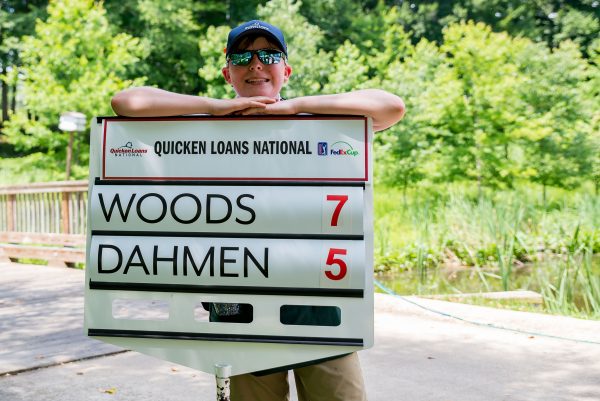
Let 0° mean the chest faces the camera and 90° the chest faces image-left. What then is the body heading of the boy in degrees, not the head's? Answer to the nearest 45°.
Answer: approximately 0°

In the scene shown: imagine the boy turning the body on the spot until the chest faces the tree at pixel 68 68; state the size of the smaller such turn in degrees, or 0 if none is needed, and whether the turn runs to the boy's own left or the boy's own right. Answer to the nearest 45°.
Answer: approximately 180°

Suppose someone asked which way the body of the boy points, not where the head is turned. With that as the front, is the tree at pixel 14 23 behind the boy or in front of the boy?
behind

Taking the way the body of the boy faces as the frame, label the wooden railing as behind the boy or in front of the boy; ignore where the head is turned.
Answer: behind

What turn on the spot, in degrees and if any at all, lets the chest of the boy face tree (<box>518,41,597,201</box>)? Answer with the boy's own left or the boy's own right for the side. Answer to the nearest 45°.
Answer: approximately 135° to the boy's own left
